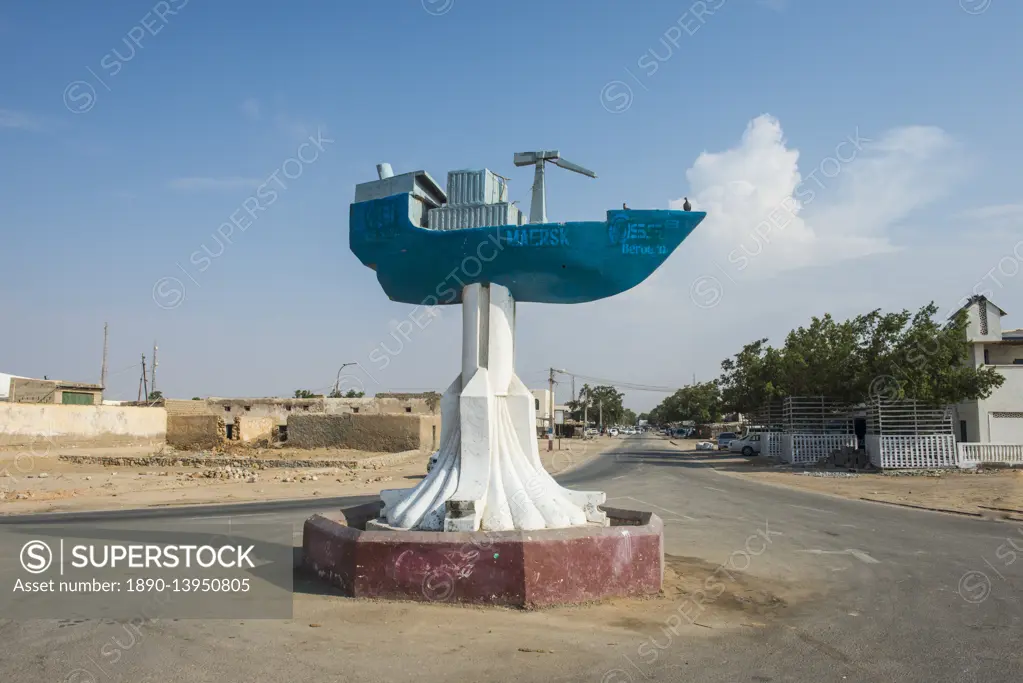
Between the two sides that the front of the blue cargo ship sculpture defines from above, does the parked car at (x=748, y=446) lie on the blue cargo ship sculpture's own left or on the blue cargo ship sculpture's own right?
on the blue cargo ship sculpture's own left

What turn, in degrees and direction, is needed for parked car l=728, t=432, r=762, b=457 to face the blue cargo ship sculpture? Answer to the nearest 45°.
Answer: approximately 45° to its left

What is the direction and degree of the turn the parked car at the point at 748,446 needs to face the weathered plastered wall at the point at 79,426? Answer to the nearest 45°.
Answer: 0° — it already faces it

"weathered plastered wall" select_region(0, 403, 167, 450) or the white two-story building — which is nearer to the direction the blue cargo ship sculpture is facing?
the white two-story building

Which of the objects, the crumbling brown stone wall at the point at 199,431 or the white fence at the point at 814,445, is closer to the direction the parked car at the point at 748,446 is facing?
the crumbling brown stone wall

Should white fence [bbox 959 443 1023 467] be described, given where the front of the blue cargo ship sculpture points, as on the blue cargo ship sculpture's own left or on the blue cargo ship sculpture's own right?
on the blue cargo ship sculpture's own left

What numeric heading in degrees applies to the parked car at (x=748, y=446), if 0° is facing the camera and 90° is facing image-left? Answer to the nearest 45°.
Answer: approximately 45°

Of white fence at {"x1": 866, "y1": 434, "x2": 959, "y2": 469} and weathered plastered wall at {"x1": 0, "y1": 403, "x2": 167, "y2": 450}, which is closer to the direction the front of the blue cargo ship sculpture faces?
the white fence

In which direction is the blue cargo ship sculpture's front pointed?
to the viewer's right

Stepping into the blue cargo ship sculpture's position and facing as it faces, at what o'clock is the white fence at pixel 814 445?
The white fence is roughly at 10 o'clock from the blue cargo ship sculpture.

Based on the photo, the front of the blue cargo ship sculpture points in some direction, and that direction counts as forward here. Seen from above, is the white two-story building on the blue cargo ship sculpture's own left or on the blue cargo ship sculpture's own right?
on the blue cargo ship sculpture's own left

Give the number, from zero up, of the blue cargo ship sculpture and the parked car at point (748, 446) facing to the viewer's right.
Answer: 1

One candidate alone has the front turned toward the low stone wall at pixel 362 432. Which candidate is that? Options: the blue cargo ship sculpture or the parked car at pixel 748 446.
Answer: the parked car
